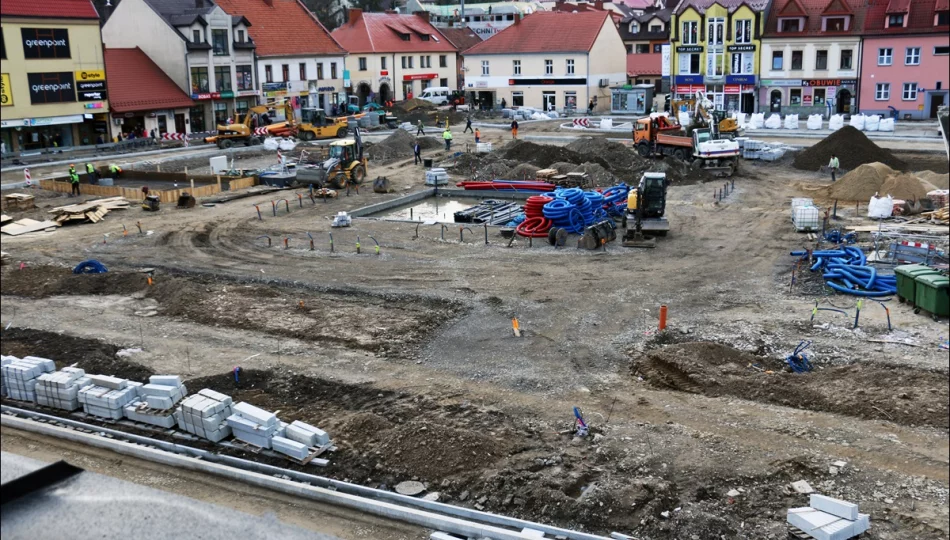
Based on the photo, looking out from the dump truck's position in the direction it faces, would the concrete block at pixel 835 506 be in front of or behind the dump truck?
behind

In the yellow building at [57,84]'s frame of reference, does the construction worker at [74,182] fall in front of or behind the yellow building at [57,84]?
in front

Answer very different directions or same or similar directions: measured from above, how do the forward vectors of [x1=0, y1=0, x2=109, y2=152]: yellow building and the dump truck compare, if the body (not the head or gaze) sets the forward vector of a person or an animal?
very different directions

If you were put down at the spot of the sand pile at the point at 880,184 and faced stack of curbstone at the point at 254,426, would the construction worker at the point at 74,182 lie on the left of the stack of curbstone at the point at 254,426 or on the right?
right

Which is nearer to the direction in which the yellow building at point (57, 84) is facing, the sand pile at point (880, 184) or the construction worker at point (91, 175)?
the construction worker

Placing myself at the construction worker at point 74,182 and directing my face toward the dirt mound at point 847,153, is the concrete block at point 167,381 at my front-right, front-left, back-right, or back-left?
front-right

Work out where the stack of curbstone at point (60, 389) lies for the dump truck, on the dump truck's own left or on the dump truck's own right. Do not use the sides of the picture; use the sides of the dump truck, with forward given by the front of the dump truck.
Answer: on the dump truck's own left

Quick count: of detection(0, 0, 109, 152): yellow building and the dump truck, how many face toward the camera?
1

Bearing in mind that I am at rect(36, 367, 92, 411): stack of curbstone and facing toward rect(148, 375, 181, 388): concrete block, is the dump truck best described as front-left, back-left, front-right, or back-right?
front-left

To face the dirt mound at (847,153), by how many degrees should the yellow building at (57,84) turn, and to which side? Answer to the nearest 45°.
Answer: approximately 45° to its left

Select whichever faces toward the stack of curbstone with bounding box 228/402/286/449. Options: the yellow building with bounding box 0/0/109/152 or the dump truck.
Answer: the yellow building

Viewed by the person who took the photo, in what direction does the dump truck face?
facing away from the viewer and to the left of the viewer

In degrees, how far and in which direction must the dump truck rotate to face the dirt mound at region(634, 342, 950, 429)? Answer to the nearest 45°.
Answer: approximately 135° to its left

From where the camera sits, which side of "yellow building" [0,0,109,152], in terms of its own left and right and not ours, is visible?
front

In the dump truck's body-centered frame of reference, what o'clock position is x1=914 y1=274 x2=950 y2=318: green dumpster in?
The green dumpster is roughly at 7 o'clock from the dump truck.

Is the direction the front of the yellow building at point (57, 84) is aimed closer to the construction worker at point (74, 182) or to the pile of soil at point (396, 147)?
the construction worker
